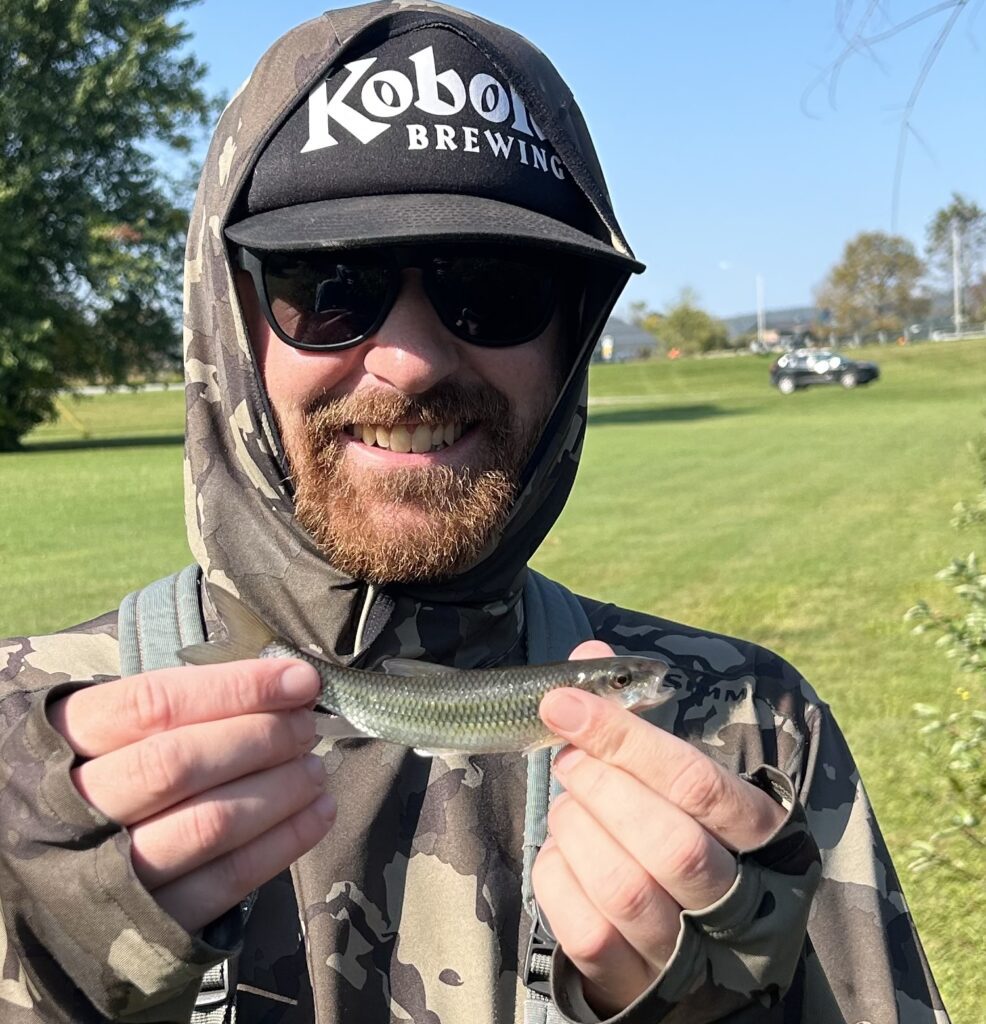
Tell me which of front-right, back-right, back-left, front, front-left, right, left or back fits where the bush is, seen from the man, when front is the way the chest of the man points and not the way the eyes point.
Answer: back-left

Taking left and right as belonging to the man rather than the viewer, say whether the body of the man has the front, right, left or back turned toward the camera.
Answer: front

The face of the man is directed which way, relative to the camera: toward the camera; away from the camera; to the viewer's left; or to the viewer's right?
toward the camera

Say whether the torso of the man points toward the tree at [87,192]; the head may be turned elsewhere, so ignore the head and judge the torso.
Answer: no
